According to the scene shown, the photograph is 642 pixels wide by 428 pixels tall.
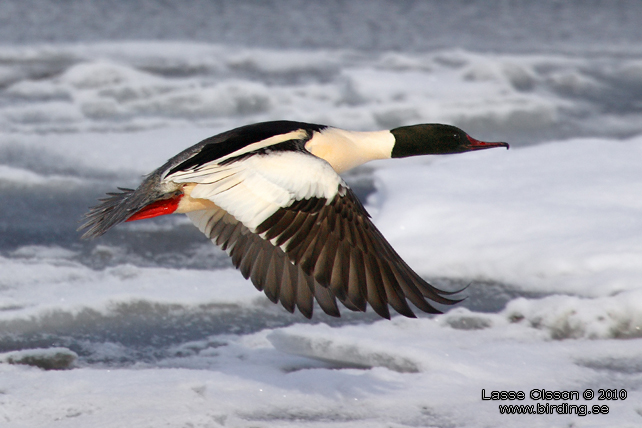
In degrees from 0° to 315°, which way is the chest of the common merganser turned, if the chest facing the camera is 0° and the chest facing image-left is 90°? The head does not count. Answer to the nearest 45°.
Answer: approximately 270°
